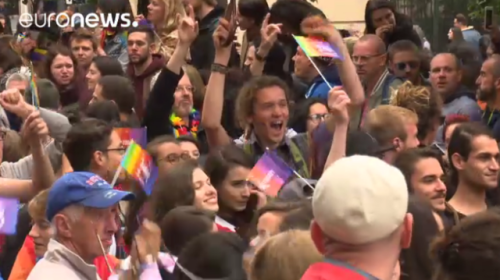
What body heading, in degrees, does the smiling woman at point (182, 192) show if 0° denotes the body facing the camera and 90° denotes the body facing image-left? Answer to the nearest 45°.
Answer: approximately 315°

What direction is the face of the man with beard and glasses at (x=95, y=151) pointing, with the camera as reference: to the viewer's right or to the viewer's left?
to the viewer's right

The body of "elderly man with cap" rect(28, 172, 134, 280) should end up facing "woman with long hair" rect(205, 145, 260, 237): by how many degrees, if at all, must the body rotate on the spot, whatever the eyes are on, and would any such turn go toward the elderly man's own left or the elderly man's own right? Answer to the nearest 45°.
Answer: approximately 45° to the elderly man's own left

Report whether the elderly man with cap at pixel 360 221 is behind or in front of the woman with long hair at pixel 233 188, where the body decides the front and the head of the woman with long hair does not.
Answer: in front

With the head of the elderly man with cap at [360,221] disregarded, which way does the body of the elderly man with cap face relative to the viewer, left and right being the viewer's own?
facing away from the viewer

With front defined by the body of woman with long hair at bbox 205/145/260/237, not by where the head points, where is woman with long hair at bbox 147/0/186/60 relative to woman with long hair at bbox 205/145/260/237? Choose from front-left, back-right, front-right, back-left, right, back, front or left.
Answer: back-left

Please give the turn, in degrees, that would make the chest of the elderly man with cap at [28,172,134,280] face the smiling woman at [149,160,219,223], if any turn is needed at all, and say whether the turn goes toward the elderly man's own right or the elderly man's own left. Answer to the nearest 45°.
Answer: approximately 45° to the elderly man's own left

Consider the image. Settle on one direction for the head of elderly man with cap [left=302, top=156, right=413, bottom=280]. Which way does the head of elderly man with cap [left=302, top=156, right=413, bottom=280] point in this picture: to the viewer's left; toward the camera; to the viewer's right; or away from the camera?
away from the camera
